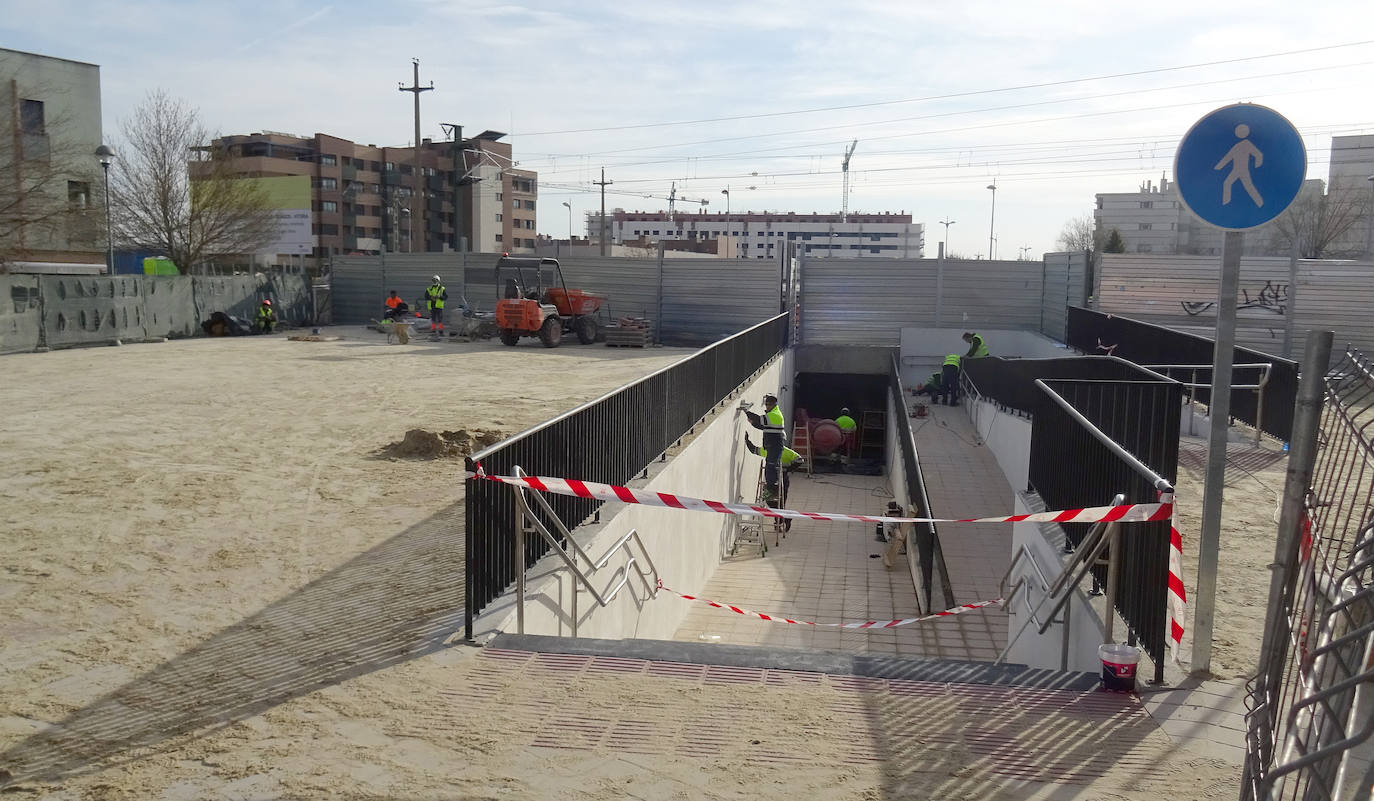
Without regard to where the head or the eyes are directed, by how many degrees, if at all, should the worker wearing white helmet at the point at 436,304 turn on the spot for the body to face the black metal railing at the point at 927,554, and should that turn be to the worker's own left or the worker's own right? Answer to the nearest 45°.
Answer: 0° — they already face it

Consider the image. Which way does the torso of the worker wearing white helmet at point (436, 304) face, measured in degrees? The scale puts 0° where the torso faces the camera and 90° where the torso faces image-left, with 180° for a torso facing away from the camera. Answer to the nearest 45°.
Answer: approximately 0°

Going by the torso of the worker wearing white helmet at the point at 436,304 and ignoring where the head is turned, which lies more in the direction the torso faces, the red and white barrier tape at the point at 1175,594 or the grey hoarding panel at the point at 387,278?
the red and white barrier tape

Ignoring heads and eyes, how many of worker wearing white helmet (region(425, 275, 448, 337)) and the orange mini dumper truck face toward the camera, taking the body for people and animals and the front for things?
1

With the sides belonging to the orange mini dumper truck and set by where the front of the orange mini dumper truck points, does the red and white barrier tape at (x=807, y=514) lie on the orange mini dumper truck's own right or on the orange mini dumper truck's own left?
on the orange mini dumper truck's own right

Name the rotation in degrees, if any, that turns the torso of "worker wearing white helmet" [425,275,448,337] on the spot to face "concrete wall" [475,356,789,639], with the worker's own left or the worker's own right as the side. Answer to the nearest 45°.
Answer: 0° — they already face it

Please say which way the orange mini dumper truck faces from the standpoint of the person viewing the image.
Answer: facing away from the viewer and to the right of the viewer
